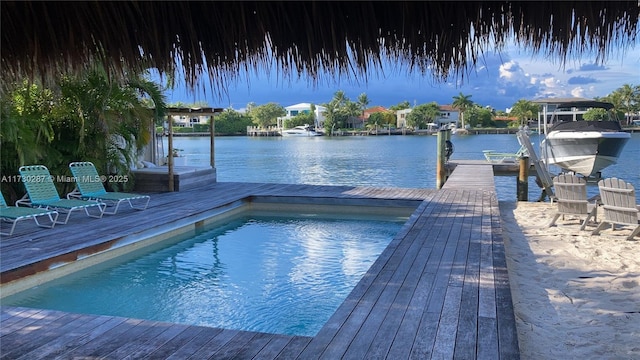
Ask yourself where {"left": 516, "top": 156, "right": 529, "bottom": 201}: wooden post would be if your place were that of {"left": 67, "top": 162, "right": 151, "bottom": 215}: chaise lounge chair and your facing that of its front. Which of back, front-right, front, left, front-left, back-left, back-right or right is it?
front-left

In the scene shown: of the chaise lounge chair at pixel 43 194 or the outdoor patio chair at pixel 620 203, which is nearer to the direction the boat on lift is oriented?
the outdoor patio chair

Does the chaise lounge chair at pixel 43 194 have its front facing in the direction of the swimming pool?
yes

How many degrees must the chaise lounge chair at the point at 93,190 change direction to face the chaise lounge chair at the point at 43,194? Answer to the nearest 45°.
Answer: approximately 90° to its right

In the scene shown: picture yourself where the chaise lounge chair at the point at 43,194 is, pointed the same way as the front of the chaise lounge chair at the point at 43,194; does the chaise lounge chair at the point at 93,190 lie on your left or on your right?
on your left

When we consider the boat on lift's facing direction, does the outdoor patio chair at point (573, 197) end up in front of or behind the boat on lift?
in front

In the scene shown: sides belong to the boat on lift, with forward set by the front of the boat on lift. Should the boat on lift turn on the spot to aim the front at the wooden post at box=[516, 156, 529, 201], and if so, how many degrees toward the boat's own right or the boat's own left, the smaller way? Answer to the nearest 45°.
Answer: approximately 45° to the boat's own right
